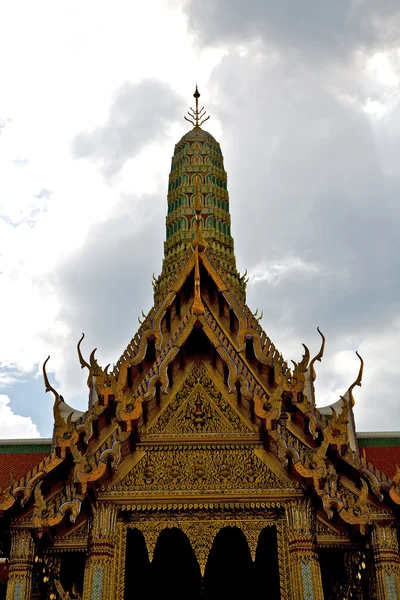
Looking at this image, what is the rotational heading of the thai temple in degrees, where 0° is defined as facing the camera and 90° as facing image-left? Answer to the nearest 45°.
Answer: approximately 0°
